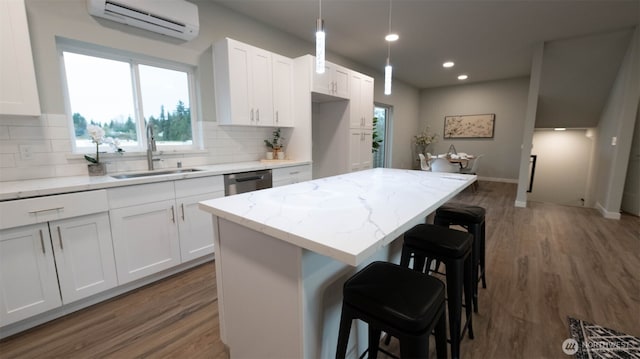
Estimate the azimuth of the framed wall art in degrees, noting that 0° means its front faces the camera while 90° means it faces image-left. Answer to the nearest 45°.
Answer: approximately 0°

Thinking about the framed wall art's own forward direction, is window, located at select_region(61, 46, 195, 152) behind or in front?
in front

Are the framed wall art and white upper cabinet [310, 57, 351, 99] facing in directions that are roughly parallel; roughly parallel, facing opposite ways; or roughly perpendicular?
roughly perpendicular

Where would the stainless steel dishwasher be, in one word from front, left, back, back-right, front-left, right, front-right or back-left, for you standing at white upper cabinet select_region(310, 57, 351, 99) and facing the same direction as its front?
right

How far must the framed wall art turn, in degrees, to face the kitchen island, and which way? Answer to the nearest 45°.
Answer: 0° — it already faces it

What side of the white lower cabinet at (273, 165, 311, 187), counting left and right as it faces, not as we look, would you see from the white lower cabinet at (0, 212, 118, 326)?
right

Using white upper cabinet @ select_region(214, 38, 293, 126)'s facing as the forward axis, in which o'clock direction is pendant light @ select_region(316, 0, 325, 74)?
The pendant light is roughly at 1 o'clock from the white upper cabinet.

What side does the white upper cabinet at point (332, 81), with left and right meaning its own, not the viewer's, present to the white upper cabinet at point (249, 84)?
right

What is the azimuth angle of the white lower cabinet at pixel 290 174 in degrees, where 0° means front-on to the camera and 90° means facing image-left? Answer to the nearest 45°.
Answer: approximately 315°

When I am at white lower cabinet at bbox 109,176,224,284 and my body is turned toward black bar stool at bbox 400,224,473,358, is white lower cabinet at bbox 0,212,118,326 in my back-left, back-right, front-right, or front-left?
back-right

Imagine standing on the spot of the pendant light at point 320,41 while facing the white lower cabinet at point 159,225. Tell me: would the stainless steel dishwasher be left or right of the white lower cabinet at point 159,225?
right
